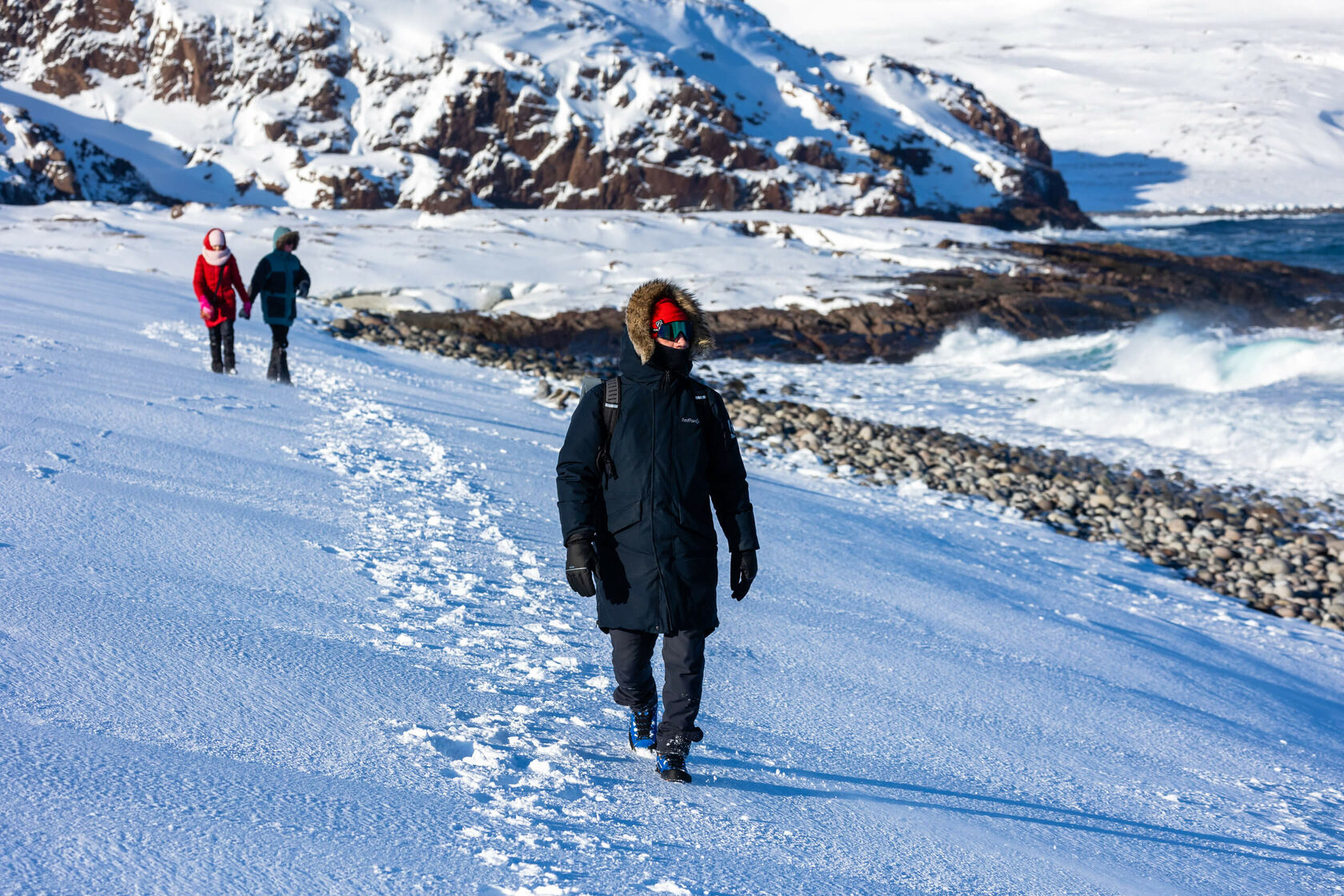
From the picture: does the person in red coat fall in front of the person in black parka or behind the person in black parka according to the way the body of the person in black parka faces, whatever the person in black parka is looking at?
behind

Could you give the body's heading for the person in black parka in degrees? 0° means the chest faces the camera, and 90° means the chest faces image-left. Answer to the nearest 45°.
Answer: approximately 0°

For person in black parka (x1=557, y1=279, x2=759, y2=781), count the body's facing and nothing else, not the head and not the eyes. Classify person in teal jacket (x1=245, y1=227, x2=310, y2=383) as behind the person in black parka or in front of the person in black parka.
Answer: behind
